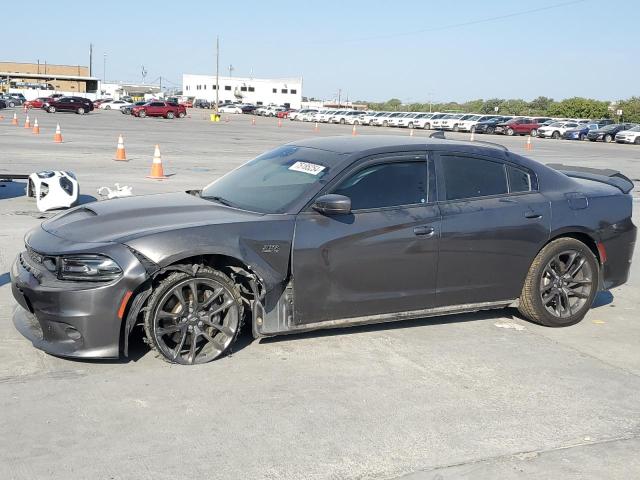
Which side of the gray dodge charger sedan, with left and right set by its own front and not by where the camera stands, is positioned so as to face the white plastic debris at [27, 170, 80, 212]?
right

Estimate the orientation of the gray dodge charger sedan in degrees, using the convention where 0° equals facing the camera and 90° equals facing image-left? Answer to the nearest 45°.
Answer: approximately 45°
